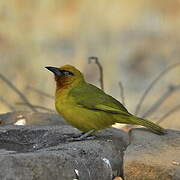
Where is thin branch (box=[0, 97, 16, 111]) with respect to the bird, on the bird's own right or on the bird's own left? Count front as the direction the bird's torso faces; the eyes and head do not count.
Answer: on the bird's own right

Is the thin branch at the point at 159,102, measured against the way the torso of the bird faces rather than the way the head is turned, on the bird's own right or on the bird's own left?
on the bird's own right

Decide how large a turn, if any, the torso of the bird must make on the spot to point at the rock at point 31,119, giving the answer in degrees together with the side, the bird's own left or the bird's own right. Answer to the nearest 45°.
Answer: approximately 45° to the bird's own right

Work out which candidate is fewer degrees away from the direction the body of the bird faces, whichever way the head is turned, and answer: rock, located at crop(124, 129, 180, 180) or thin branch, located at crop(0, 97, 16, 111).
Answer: the thin branch

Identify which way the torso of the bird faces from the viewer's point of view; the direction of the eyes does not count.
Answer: to the viewer's left
